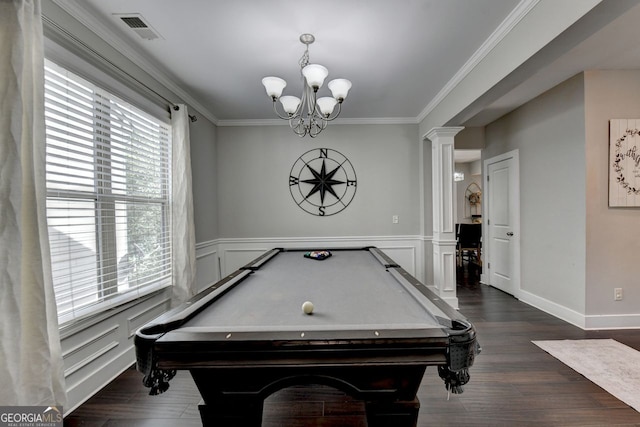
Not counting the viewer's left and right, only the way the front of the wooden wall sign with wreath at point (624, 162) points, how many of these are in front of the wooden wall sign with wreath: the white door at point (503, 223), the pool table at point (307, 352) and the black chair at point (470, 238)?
1

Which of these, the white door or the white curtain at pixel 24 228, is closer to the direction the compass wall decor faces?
the white curtain

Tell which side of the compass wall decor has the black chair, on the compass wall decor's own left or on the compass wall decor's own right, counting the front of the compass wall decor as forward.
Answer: on the compass wall decor's own left

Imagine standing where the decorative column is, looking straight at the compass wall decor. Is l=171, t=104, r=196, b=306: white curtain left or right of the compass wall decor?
left

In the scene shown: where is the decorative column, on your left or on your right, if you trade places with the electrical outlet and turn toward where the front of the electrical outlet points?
on your right

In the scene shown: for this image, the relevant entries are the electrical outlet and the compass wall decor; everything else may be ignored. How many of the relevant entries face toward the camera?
2

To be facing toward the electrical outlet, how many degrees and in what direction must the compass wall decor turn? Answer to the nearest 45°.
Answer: approximately 45° to its left

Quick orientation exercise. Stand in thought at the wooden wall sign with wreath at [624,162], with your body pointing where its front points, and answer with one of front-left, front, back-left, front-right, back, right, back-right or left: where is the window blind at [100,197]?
front-right

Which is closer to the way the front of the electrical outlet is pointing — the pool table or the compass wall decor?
the pool table

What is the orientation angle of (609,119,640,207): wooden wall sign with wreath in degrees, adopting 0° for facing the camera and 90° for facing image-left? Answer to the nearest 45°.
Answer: approximately 0°
